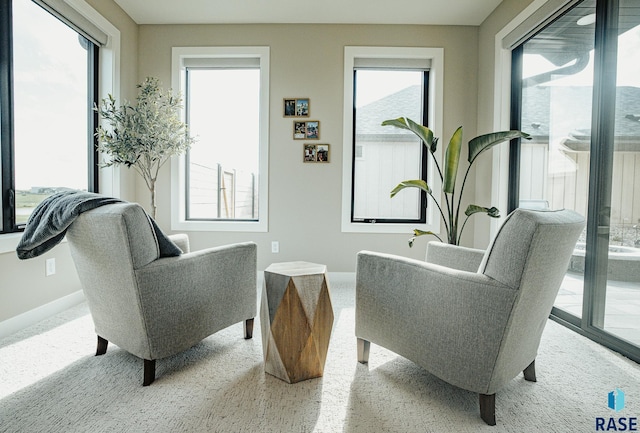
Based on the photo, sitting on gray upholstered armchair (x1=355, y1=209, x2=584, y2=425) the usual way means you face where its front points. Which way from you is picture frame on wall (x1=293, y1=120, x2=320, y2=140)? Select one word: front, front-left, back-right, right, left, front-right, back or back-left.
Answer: front

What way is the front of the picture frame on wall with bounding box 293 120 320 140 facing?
toward the camera

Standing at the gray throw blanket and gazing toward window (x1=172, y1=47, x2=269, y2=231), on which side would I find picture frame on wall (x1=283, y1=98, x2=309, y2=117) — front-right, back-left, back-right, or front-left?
front-right

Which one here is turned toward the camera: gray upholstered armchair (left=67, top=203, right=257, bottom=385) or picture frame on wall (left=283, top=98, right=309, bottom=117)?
the picture frame on wall

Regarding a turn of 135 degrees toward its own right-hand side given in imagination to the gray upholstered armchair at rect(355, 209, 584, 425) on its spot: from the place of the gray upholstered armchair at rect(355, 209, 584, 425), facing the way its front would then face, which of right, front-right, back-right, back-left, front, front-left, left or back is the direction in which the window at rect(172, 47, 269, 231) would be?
back-left

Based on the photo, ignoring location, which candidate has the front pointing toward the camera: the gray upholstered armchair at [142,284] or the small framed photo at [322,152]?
the small framed photo

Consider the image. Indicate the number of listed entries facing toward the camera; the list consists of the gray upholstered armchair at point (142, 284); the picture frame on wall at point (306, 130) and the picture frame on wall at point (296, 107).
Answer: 2

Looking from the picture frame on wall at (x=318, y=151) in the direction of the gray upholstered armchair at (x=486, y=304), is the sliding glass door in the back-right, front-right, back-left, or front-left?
front-left

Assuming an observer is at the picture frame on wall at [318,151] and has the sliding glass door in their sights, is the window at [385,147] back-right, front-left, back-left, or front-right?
front-left

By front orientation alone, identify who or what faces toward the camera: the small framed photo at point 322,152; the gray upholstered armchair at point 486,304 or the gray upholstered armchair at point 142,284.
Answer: the small framed photo

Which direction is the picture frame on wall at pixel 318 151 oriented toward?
toward the camera

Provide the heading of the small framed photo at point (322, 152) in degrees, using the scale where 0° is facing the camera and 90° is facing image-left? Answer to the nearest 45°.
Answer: approximately 0°

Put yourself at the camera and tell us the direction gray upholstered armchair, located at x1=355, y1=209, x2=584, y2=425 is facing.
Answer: facing away from the viewer and to the left of the viewer

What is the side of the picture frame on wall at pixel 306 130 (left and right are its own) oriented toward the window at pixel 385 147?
left

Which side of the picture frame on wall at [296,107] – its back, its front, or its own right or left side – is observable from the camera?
front

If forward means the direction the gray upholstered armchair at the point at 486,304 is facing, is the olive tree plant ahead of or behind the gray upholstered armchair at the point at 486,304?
ahead

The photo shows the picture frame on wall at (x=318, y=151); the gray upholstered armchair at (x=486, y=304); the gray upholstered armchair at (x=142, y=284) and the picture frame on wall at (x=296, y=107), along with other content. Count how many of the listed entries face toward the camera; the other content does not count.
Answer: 2
